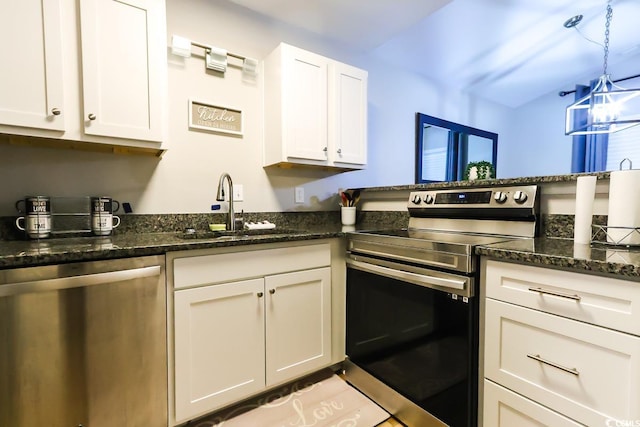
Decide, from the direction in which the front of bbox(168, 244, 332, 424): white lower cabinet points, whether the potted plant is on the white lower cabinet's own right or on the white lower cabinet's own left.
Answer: on the white lower cabinet's own left

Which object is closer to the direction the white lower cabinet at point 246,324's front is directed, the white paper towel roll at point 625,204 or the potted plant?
the white paper towel roll

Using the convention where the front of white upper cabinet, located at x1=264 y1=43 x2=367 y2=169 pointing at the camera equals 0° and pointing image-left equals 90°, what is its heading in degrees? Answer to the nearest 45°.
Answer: approximately 315°

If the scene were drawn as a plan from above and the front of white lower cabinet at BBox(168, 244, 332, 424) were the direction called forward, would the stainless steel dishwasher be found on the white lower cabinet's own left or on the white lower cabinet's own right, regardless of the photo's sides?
on the white lower cabinet's own right

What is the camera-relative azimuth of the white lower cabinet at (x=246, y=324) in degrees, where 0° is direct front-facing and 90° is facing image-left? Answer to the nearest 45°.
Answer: approximately 315°

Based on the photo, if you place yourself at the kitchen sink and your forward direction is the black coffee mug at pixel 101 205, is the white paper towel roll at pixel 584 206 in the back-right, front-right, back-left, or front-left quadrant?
back-left

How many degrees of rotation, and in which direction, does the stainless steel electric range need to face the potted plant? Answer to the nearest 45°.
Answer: approximately 135° to its right
